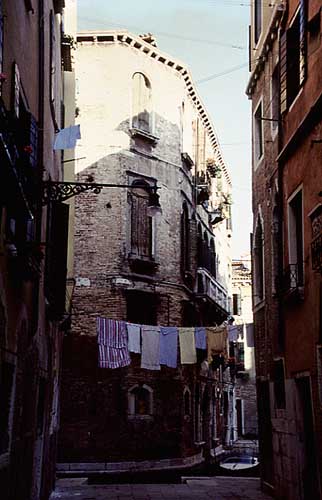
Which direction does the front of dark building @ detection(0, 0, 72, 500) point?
to the viewer's right

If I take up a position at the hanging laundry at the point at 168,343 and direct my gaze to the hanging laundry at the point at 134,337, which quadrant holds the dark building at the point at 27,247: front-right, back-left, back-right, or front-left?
front-left

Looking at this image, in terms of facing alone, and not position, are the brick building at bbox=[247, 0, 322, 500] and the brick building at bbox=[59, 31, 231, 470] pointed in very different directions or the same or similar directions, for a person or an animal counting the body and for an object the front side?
very different directions

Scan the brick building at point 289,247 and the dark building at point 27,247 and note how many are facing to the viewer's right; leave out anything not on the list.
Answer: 1

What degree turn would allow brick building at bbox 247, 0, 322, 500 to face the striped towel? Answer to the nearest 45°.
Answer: approximately 45° to its right

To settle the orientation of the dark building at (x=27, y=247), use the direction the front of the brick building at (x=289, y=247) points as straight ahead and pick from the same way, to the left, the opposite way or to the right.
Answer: the opposite way

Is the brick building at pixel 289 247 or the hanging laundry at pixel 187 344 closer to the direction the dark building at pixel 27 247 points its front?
the brick building

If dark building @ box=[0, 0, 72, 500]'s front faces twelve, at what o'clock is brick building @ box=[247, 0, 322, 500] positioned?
brick building @ box=[247, 0, 322, 500] is roughly at 11 o'clock from dark building @ box=[0, 0, 72, 500].

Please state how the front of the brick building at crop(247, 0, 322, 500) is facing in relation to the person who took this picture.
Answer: facing to the left of the viewer

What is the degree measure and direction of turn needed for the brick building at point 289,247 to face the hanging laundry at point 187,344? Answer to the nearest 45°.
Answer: approximately 90° to its right
